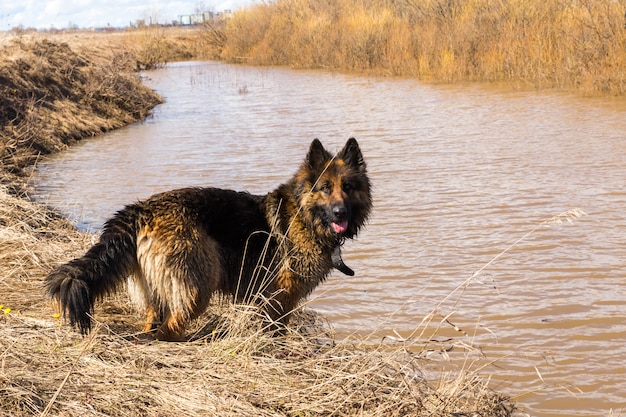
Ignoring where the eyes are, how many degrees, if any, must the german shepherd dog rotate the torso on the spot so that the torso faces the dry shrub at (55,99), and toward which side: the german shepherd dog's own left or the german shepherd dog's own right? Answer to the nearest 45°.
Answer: approximately 90° to the german shepherd dog's own left

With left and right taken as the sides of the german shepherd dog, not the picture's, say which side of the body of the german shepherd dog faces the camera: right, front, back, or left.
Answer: right
